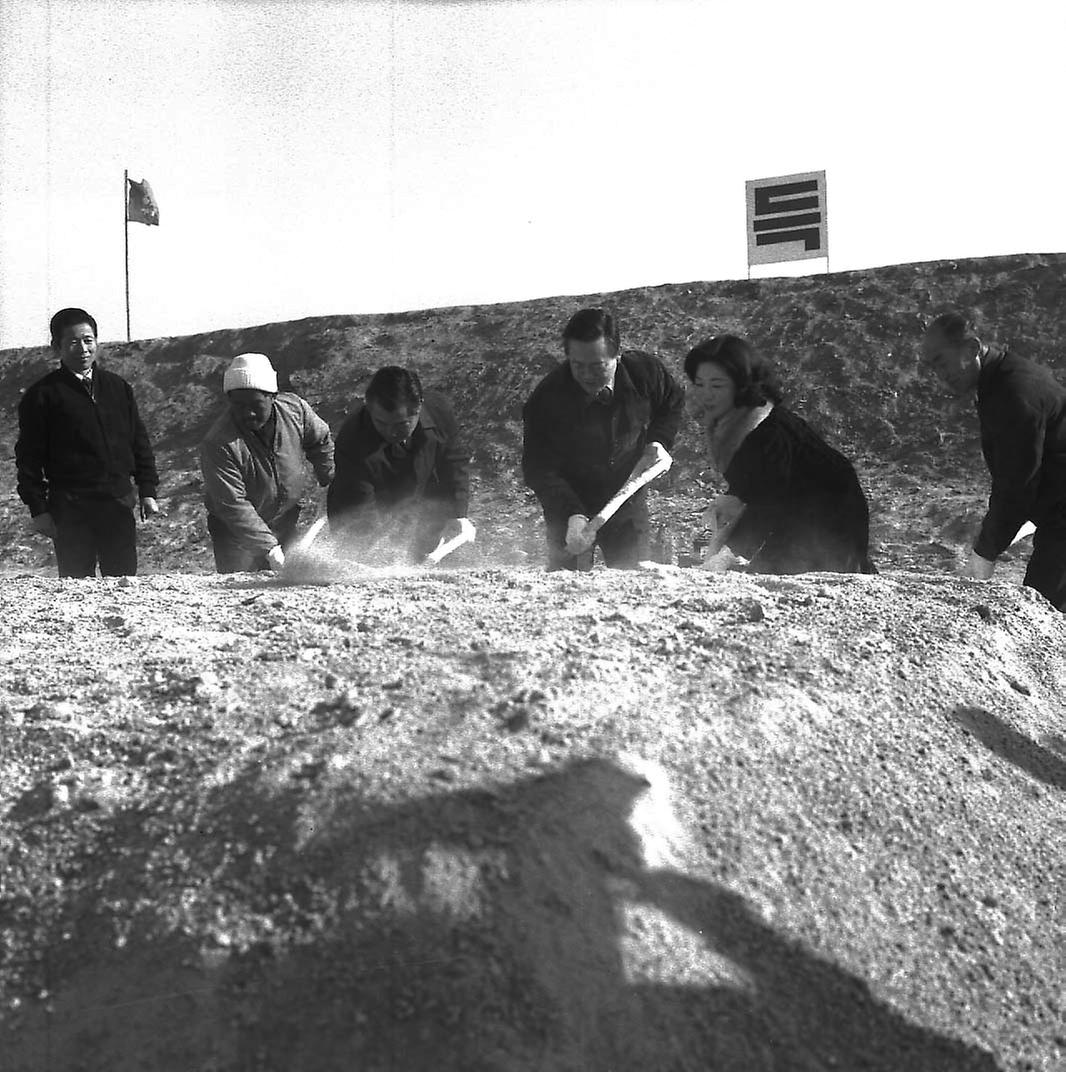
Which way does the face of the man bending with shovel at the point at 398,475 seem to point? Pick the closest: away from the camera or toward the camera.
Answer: toward the camera

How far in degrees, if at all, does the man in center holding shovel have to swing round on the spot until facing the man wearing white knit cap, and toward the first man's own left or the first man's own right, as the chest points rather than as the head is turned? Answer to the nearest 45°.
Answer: approximately 90° to the first man's own right

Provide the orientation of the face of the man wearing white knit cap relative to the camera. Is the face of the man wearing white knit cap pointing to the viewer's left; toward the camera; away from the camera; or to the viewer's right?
toward the camera

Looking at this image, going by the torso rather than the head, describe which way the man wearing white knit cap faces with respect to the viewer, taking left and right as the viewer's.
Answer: facing the viewer and to the right of the viewer

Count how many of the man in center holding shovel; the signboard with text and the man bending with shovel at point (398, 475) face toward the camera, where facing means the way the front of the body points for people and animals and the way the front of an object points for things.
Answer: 3

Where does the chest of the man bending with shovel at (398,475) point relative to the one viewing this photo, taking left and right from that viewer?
facing the viewer

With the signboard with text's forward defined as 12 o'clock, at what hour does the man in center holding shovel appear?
The man in center holding shovel is roughly at 12 o'clock from the signboard with text.

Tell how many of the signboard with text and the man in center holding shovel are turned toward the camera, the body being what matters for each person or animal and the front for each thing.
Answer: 2

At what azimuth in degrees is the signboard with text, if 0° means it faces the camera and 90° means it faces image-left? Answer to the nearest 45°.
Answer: approximately 0°

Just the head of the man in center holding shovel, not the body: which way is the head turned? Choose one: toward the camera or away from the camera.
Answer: toward the camera
